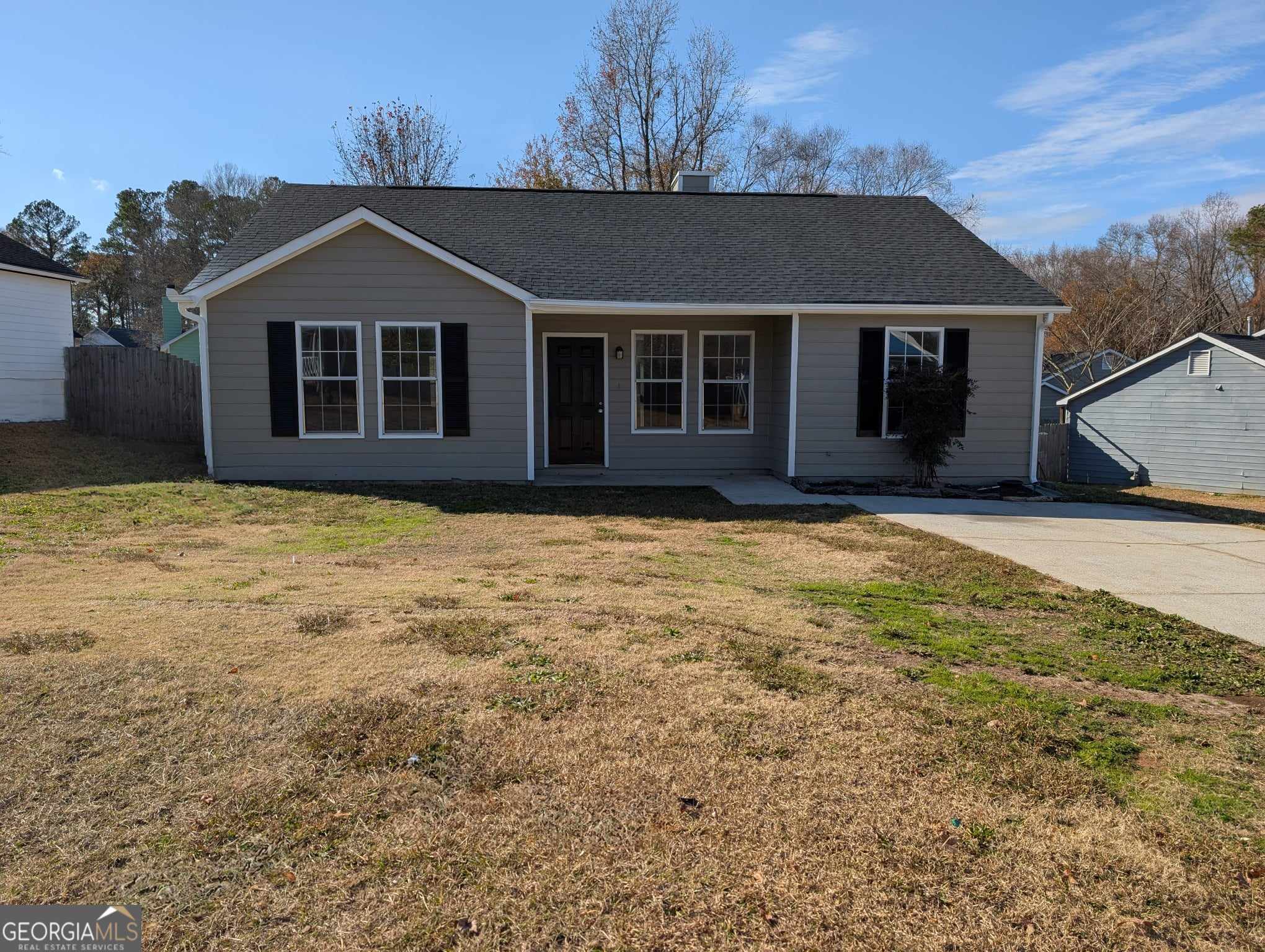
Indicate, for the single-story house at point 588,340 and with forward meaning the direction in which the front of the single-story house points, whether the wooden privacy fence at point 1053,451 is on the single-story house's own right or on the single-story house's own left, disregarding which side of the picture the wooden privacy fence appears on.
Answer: on the single-story house's own left

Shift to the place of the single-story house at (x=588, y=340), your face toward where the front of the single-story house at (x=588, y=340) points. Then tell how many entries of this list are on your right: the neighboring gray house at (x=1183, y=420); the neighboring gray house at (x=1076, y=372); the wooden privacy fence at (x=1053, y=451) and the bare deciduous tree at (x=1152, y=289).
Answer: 0

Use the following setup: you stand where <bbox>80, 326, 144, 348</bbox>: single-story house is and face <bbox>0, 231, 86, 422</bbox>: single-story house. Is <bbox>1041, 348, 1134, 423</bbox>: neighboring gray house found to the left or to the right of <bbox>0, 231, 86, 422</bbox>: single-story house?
left

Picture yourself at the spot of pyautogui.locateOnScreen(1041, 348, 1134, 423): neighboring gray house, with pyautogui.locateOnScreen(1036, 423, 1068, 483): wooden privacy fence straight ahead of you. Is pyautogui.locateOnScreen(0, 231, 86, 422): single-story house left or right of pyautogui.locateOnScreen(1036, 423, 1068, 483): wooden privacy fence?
right

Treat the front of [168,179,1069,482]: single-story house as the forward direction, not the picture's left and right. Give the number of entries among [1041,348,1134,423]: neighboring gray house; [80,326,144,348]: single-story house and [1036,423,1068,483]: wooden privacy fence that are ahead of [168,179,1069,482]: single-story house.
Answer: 0

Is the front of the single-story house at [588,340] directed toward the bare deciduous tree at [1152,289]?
no

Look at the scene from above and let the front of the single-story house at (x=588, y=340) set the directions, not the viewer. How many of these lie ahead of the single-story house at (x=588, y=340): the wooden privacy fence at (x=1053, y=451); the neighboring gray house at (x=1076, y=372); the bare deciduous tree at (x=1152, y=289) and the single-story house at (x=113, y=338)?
0

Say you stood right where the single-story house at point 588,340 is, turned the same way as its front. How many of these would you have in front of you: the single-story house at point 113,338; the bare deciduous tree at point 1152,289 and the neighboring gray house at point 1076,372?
0

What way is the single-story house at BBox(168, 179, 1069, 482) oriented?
toward the camera

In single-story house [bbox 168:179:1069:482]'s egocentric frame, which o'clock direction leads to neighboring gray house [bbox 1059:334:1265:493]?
The neighboring gray house is roughly at 8 o'clock from the single-story house.

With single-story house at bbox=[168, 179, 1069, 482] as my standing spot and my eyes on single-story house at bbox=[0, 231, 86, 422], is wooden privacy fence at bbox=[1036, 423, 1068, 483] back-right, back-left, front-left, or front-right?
back-right

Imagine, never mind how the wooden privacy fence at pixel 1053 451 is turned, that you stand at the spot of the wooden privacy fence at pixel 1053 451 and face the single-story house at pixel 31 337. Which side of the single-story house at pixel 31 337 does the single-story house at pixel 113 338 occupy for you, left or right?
right

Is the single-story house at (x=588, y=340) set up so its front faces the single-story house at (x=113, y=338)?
no

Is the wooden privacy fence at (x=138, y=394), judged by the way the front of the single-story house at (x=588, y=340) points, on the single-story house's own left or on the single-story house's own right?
on the single-story house's own right

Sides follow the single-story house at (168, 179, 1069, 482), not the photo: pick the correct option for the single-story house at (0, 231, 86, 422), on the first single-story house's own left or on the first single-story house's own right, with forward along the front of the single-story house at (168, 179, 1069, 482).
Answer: on the first single-story house's own right

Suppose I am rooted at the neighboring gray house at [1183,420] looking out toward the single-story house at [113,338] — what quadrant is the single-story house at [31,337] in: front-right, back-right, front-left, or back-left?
front-left
